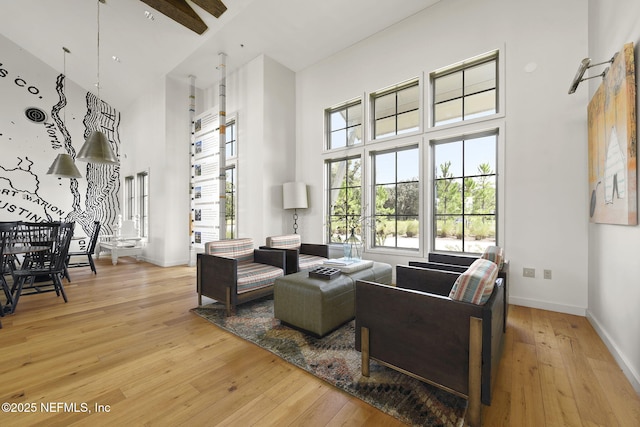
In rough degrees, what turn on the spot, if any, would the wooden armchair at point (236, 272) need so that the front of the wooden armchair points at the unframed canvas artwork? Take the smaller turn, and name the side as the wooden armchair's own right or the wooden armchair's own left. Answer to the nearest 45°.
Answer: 0° — it already faces it

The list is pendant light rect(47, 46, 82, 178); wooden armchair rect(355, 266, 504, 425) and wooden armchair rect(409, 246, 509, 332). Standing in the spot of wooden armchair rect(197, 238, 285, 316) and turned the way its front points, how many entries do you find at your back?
1

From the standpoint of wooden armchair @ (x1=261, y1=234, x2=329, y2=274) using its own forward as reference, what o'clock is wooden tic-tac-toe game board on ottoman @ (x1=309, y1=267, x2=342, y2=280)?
The wooden tic-tac-toe game board on ottoman is roughly at 1 o'clock from the wooden armchair.

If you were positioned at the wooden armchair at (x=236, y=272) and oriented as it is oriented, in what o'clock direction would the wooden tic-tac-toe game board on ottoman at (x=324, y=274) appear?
The wooden tic-tac-toe game board on ottoman is roughly at 12 o'clock from the wooden armchair.

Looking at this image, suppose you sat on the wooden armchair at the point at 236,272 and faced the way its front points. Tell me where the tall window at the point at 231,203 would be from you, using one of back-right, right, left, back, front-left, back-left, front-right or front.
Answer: back-left

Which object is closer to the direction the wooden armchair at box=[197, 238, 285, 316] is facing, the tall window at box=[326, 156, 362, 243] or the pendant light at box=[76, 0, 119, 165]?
the tall window

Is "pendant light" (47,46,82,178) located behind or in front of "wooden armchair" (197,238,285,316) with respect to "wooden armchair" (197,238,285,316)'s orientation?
behind

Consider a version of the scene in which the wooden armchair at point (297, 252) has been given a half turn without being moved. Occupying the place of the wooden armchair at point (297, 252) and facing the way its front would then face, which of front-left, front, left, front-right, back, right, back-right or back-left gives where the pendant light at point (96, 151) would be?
front-left

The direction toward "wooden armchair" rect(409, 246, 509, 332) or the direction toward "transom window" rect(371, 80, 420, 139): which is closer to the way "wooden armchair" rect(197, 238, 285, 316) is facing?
the wooden armchair

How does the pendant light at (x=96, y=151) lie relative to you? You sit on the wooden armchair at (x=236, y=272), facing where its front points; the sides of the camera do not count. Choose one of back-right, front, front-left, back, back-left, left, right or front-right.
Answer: back

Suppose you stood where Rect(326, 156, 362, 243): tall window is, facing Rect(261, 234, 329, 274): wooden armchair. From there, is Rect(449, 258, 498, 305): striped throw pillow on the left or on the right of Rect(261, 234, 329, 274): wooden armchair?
left

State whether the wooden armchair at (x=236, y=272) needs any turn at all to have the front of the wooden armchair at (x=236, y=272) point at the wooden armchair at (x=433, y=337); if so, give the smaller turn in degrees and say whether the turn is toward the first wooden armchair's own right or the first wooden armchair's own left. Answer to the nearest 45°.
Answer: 0° — it already faces it

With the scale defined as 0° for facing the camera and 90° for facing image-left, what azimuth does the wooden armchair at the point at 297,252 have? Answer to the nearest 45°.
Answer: approximately 315°

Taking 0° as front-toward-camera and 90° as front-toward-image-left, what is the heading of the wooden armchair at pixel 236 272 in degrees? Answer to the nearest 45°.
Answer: approximately 315°
